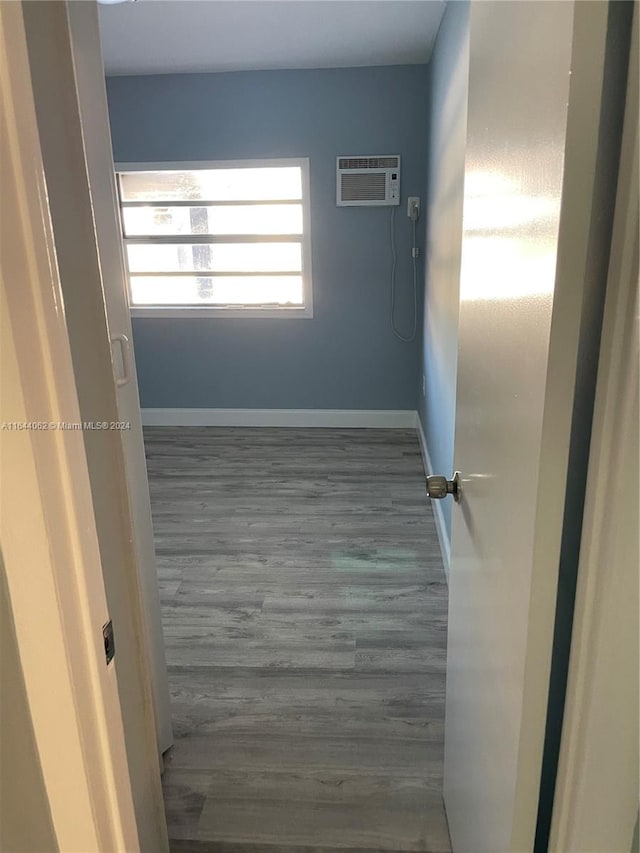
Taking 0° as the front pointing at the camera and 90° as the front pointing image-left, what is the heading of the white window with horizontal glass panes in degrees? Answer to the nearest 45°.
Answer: approximately 0°

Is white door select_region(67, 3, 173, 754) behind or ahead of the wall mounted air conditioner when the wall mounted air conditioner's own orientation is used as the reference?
ahead

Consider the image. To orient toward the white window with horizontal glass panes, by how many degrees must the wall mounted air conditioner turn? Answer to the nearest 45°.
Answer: approximately 90° to its right

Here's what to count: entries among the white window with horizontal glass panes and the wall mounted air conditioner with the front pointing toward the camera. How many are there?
2

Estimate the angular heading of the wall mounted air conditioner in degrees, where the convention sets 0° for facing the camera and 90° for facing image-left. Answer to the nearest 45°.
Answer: approximately 0°

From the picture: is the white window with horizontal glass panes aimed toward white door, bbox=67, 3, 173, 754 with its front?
yes

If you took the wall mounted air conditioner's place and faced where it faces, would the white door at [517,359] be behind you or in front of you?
in front

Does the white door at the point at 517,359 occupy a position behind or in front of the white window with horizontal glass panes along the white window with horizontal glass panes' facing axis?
in front

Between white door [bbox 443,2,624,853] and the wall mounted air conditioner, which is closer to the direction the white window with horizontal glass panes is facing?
the white door
